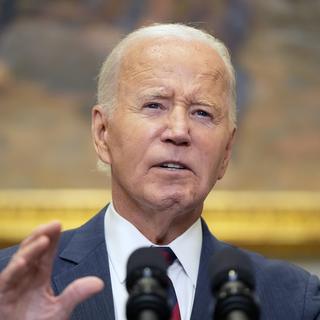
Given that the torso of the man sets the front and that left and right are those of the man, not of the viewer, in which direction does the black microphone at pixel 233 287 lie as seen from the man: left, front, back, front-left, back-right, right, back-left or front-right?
front

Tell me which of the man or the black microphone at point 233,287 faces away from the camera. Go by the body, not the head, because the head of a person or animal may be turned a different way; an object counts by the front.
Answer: the black microphone

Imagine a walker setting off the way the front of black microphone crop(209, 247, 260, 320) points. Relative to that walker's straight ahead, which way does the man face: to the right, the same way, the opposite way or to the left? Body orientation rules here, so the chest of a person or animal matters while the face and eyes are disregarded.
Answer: the opposite way

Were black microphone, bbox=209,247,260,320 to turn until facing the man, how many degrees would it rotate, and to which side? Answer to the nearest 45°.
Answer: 0° — it already faces them

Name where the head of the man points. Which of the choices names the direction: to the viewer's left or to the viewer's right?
to the viewer's right

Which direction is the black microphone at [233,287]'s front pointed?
away from the camera

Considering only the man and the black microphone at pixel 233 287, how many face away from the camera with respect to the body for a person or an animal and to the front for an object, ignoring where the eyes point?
1

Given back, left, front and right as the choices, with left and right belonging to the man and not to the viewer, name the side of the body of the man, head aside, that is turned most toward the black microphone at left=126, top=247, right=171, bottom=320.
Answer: front

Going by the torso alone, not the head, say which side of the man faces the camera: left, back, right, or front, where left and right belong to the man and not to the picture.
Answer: front
